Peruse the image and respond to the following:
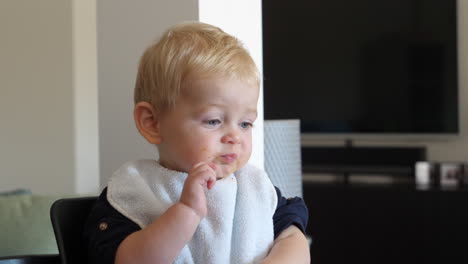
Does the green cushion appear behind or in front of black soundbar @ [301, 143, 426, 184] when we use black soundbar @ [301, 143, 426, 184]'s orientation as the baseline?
in front

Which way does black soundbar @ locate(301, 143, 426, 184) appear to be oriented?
toward the camera

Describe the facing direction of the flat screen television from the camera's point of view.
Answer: facing the viewer

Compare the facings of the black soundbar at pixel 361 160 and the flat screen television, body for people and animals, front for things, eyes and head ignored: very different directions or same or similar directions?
same or similar directions

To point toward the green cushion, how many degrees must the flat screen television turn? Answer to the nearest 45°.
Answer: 0° — it already faces it
